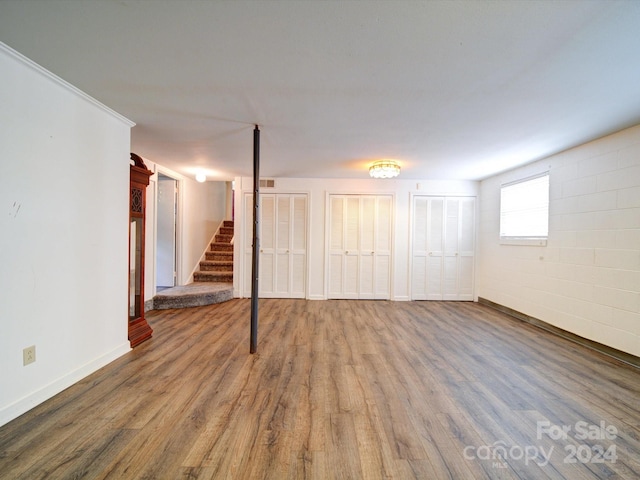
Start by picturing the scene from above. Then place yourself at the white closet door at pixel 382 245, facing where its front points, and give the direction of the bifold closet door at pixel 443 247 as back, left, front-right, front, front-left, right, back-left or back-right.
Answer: left

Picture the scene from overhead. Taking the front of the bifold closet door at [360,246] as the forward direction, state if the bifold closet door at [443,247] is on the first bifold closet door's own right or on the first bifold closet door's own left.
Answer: on the first bifold closet door's own left

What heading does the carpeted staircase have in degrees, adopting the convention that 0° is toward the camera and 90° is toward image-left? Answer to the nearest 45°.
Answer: approximately 0°

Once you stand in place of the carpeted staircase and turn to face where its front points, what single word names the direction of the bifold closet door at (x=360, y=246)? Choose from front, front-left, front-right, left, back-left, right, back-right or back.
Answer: front-left

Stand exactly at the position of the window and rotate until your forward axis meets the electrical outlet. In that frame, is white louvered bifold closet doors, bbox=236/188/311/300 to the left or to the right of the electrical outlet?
right

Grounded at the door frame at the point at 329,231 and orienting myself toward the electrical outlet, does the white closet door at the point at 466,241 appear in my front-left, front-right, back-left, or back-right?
back-left

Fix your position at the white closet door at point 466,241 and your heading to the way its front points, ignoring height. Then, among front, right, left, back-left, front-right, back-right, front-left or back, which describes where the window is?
front-left
